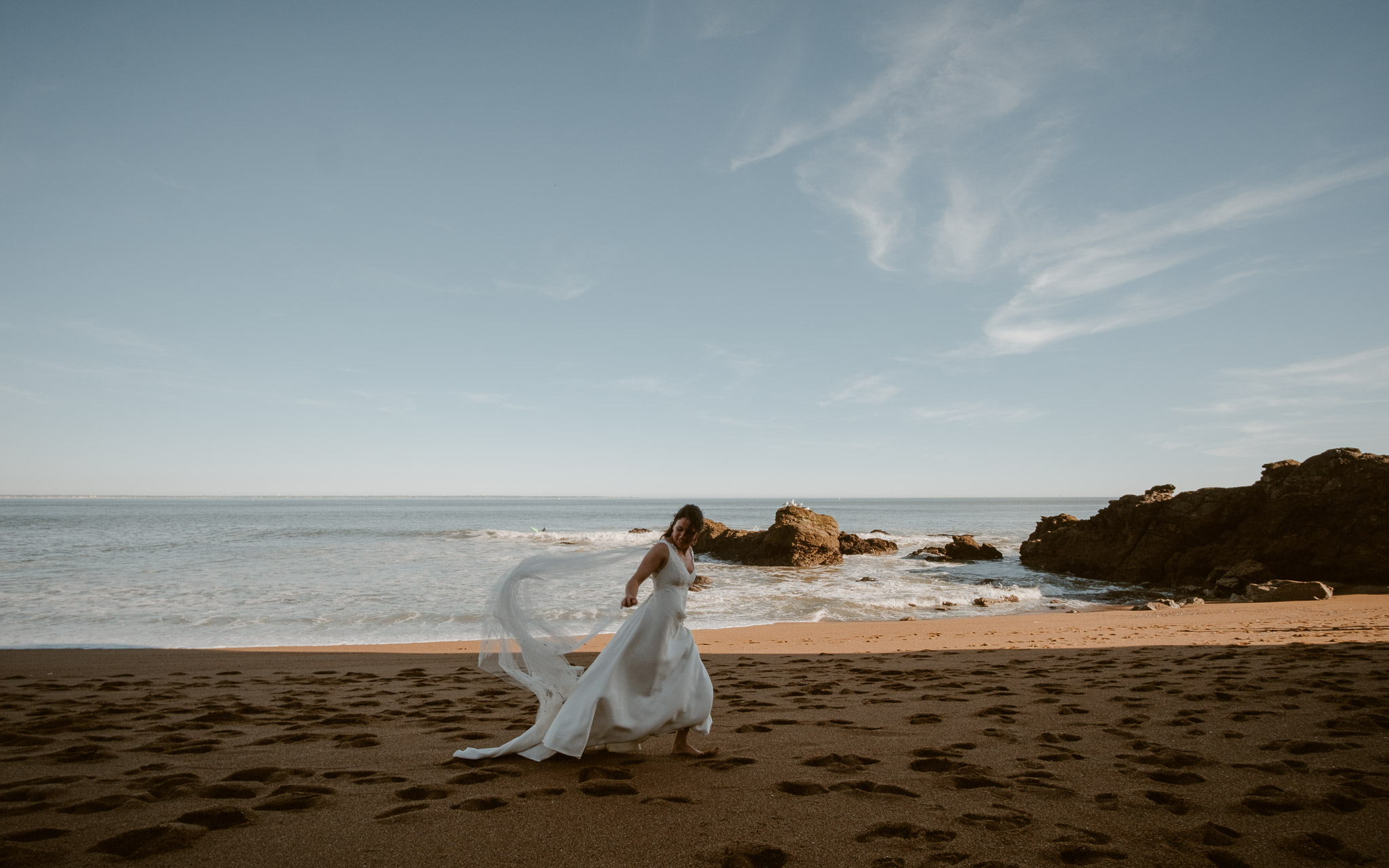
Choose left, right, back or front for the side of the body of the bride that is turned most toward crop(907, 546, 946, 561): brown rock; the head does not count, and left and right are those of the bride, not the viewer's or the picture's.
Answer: left

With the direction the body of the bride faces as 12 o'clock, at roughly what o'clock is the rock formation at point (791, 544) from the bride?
The rock formation is roughly at 8 o'clock from the bride.

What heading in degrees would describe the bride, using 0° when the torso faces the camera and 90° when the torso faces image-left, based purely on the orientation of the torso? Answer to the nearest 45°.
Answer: approximately 315°

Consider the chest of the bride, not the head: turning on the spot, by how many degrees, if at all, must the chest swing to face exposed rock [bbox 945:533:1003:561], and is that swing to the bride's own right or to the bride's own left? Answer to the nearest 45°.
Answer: approximately 90° to the bride's own left

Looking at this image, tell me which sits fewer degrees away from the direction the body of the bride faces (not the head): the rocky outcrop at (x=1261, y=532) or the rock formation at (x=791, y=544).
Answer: the rocky outcrop

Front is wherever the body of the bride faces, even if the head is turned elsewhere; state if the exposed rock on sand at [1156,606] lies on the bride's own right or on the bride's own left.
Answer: on the bride's own left
